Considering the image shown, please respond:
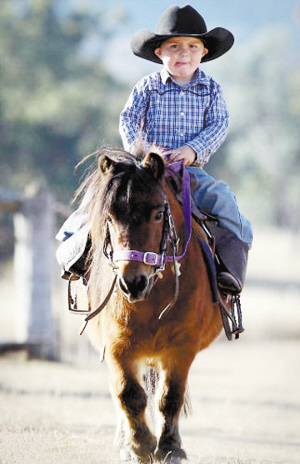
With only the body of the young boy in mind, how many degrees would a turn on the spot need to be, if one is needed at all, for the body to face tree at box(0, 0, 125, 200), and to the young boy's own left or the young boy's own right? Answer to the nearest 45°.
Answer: approximately 180°

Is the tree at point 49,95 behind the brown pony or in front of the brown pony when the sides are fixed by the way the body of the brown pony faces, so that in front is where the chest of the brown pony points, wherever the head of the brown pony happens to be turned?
behind

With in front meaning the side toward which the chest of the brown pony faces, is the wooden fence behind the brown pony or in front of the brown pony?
behind

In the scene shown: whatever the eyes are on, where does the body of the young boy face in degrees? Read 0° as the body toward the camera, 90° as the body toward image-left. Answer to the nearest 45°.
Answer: approximately 0°
